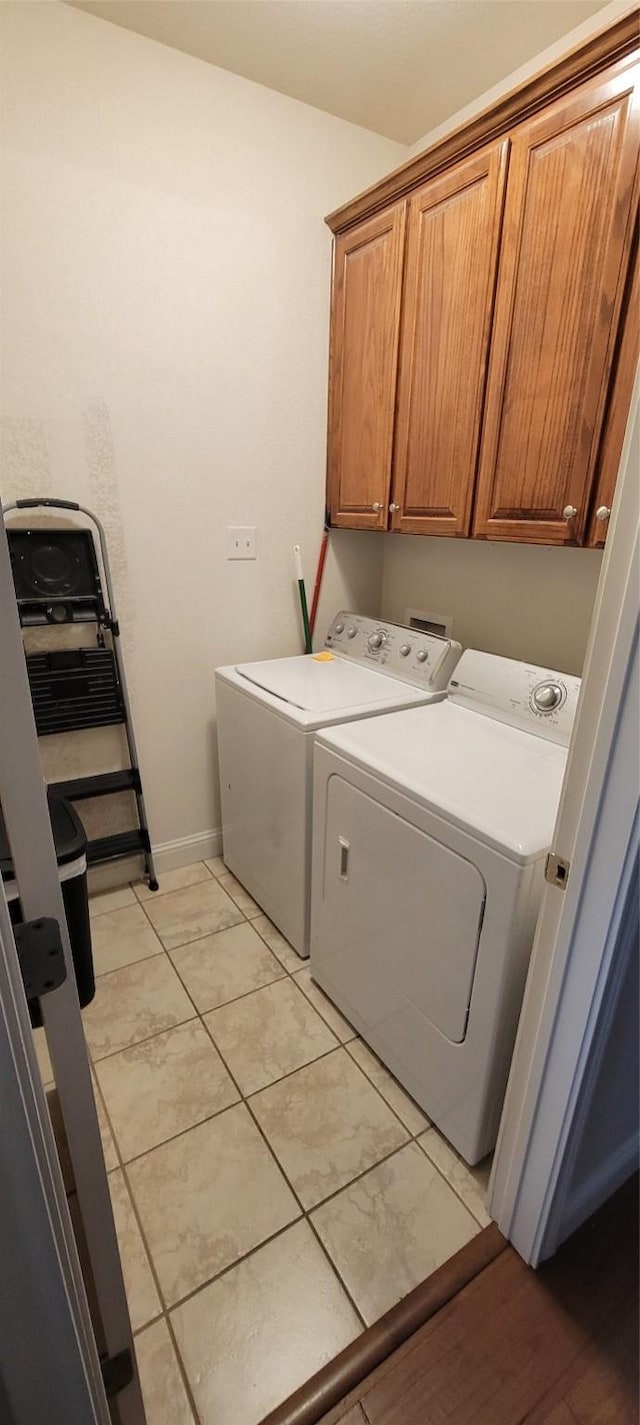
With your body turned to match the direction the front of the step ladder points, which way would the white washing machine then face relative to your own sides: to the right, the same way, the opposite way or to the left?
to the right

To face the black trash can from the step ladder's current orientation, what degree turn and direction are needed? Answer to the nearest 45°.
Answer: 0° — it already faces it

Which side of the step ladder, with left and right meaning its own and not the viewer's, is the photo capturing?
front

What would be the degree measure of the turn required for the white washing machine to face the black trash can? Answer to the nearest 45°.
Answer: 0° — it already faces it

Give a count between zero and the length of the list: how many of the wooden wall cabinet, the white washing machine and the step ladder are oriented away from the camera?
0

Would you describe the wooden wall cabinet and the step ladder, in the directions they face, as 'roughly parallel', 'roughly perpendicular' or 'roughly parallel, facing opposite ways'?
roughly perpendicular

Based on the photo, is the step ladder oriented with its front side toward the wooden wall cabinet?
no

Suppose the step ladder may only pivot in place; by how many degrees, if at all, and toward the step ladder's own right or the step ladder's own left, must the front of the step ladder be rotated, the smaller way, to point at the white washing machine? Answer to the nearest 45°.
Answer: approximately 45° to the step ladder's own left

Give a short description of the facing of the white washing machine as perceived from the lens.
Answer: facing the viewer and to the left of the viewer

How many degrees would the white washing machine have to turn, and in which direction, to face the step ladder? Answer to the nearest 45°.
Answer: approximately 45° to its right

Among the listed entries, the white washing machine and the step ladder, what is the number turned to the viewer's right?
0

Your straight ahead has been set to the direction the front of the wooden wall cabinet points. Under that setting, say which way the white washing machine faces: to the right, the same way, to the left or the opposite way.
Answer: the same way
